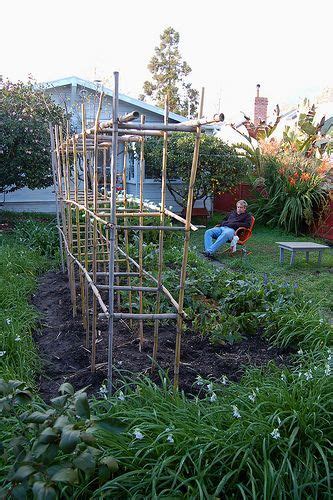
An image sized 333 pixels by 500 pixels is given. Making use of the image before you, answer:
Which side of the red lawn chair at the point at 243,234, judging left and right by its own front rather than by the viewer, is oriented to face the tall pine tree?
right

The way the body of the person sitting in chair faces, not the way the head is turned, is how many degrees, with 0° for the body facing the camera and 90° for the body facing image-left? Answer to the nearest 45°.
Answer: approximately 45°

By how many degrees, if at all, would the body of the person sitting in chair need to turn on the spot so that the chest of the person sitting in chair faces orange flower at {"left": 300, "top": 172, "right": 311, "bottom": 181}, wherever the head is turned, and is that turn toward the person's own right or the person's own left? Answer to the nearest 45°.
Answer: approximately 180°

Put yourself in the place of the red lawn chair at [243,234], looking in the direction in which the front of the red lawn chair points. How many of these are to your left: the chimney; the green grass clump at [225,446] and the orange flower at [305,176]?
1

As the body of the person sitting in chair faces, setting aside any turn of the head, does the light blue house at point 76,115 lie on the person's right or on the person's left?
on the person's right

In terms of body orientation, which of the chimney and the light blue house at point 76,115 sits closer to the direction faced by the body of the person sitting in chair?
the light blue house

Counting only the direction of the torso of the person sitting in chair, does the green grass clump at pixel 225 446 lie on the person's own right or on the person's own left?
on the person's own left

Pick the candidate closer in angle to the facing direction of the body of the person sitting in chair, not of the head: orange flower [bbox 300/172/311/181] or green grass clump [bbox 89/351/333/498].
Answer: the green grass clump

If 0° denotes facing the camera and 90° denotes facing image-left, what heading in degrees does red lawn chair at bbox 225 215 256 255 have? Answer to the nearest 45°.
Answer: approximately 90°

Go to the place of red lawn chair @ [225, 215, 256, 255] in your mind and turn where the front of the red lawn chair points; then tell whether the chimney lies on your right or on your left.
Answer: on your right
